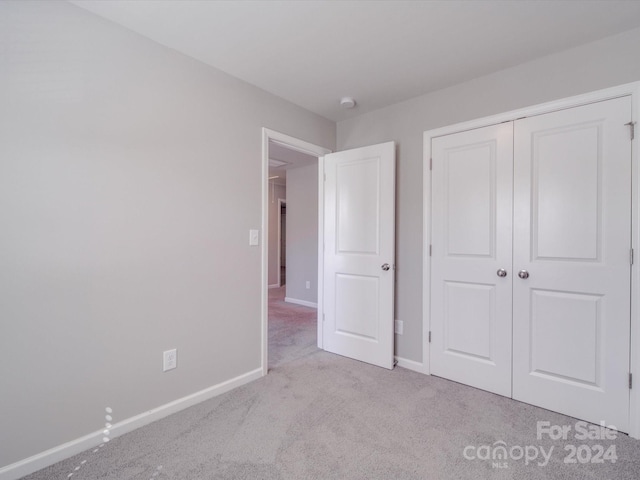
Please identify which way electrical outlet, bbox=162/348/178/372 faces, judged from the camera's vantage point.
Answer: facing the viewer and to the right of the viewer

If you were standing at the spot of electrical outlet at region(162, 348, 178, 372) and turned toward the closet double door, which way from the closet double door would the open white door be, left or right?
left

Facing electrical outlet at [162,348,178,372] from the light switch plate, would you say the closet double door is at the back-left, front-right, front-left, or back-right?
back-left

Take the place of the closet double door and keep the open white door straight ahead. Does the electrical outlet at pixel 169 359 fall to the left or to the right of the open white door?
left

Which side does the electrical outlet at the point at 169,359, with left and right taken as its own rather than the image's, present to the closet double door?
front

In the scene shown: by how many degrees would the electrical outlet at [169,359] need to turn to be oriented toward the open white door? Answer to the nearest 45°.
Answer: approximately 45° to its left

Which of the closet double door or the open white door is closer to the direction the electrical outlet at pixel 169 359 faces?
the closet double door
